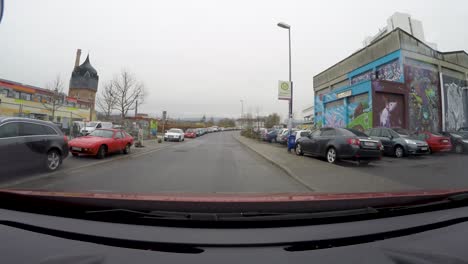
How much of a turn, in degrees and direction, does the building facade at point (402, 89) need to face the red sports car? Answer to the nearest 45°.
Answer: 0° — it already faces it

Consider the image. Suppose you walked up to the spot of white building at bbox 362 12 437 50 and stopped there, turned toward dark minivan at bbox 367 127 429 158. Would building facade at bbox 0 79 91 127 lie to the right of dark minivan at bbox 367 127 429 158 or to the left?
right

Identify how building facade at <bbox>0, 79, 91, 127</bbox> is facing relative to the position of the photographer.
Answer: facing the viewer and to the right of the viewer

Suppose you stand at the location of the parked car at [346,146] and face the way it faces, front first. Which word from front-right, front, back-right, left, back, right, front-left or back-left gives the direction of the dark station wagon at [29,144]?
left

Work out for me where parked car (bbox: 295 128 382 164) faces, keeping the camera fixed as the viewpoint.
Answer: facing away from the viewer and to the left of the viewer

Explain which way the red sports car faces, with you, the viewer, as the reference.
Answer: facing the viewer and to the left of the viewer

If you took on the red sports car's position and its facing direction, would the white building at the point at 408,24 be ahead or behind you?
behind
